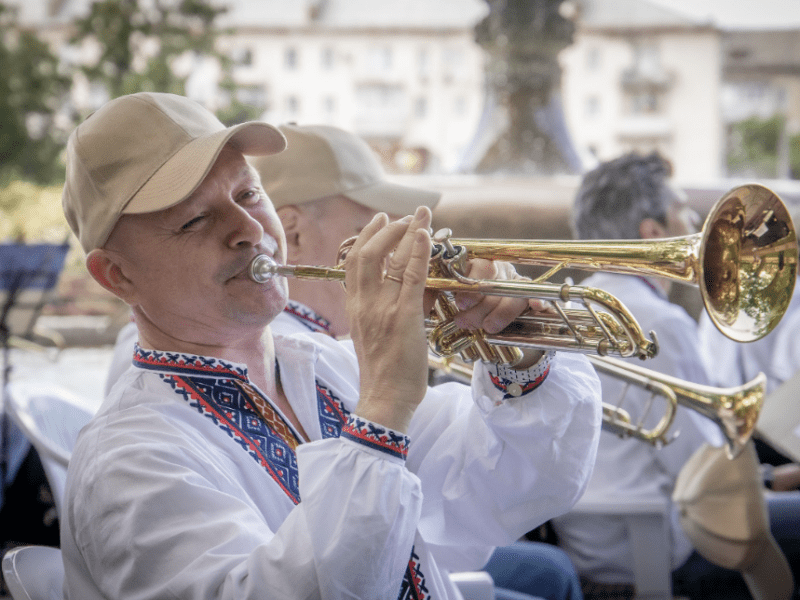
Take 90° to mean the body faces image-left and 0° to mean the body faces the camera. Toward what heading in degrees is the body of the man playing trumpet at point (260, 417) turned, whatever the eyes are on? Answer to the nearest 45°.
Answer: approximately 315°

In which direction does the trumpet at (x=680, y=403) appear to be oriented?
to the viewer's right

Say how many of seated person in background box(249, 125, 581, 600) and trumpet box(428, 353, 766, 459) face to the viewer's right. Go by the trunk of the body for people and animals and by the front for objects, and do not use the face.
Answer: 2

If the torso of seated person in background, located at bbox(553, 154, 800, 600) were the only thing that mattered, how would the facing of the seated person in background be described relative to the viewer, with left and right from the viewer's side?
facing away from the viewer and to the right of the viewer

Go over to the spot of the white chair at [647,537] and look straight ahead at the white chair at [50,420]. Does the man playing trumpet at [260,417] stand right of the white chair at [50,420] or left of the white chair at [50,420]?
left

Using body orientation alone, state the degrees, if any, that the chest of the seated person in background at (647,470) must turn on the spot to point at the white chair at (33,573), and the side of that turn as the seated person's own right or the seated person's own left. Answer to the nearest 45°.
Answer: approximately 180°

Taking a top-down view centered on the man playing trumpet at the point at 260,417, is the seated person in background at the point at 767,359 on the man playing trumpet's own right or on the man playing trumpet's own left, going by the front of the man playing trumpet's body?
on the man playing trumpet's own left

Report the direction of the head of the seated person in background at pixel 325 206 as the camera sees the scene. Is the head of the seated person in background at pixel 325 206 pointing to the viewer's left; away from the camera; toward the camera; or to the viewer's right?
to the viewer's right

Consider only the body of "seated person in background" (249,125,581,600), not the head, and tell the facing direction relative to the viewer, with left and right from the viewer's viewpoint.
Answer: facing to the right of the viewer

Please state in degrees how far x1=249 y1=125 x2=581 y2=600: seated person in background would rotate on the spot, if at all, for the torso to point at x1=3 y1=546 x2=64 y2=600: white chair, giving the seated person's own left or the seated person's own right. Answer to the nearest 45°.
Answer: approximately 90° to the seated person's own right

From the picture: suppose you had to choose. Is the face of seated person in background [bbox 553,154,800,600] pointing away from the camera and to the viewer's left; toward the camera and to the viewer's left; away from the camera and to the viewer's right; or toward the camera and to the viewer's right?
away from the camera and to the viewer's right
